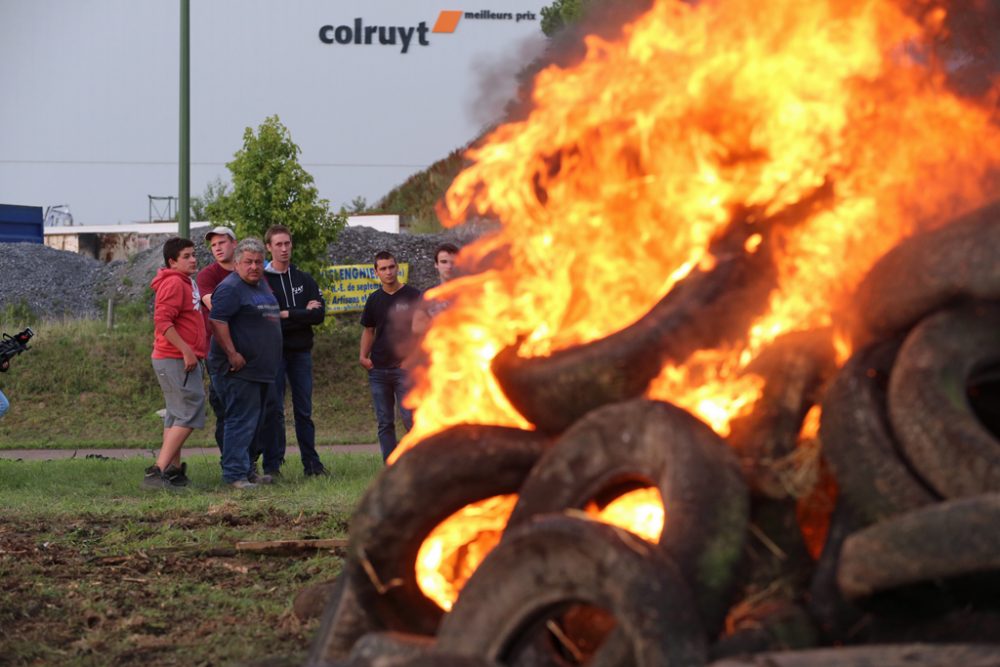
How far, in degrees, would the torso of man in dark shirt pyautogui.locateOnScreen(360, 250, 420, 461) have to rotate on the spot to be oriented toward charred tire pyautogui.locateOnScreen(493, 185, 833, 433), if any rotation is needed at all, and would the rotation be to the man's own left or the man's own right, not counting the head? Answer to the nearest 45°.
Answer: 0° — they already face it

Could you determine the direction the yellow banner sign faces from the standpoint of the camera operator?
facing the viewer

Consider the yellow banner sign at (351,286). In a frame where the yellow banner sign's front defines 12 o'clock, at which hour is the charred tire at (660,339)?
The charred tire is roughly at 12 o'clock from the yellow banner sign.

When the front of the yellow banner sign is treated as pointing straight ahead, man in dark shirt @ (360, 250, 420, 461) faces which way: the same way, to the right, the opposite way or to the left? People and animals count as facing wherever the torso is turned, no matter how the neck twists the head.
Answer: the same way

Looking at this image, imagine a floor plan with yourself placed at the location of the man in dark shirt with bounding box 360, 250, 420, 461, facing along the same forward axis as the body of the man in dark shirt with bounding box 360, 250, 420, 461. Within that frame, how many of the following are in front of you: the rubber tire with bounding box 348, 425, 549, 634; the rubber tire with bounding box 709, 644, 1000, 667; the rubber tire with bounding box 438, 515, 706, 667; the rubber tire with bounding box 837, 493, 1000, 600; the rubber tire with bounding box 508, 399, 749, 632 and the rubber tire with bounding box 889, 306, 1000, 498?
6

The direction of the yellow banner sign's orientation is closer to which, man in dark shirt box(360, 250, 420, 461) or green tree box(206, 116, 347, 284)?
the man in dark shirt

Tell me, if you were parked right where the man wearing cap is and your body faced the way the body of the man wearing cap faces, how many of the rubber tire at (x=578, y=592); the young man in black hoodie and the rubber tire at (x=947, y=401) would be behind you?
0

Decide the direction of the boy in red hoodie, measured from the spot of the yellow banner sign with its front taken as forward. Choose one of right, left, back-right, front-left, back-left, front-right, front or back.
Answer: front

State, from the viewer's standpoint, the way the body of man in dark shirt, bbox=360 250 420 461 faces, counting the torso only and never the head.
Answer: toward the camera

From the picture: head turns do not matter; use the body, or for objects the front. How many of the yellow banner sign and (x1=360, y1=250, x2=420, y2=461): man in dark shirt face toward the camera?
2

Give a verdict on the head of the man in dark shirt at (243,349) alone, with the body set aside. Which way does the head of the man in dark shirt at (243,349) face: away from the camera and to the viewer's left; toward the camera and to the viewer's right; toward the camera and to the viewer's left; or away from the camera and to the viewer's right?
toward the camera and to the viewer's right

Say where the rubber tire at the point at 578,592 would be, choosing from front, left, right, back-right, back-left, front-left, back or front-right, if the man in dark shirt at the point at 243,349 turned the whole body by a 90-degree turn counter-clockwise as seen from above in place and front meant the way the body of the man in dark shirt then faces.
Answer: back-right

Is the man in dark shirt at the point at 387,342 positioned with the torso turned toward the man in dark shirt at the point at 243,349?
no

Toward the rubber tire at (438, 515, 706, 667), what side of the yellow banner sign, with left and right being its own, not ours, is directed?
front

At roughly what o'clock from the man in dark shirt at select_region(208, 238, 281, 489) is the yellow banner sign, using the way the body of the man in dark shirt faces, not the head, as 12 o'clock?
The yellow banner sign is roughly at 8 o'clock from the man in dark shirt.

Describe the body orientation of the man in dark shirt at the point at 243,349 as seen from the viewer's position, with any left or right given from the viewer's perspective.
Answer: facing the viewer and to the right of the viewer

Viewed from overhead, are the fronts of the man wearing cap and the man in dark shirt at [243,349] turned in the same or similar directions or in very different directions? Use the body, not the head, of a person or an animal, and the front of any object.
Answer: same or similar directions

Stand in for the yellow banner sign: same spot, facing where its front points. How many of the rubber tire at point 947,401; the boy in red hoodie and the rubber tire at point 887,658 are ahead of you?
3

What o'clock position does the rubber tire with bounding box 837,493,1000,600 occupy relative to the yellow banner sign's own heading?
The rubber tire is roughly at 12 o'clock from the yellow banner sign.
